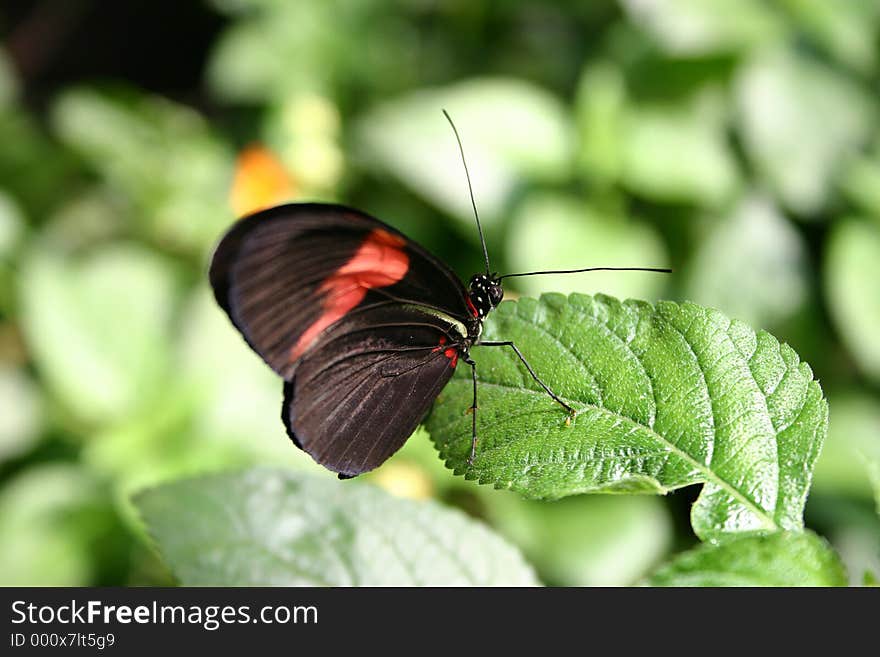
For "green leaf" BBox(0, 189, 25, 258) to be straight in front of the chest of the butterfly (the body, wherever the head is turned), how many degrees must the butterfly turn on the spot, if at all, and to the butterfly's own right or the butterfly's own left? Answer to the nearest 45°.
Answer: approximately 135° to the butterfly's own left

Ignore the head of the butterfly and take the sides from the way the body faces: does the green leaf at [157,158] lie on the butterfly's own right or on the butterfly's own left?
on the butterfly's own left

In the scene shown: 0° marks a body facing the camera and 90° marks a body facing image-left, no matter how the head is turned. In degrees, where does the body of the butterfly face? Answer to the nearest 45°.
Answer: approximately 270°

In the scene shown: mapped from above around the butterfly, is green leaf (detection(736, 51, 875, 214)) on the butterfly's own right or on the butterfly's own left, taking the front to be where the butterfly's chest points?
on the butterfly's own left

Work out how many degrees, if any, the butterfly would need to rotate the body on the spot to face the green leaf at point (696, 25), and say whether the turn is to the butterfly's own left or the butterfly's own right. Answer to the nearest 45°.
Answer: approximately 90° to the butterfly's own left
